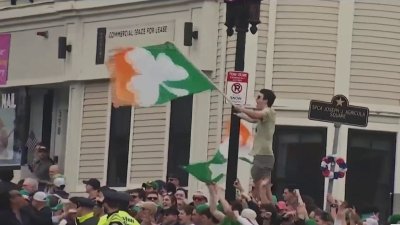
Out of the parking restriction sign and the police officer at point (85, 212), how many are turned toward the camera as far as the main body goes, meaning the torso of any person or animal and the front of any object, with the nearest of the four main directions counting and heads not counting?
1

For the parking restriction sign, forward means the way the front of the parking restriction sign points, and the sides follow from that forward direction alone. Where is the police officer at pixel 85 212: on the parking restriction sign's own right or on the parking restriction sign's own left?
on the parking restriction sign's own right

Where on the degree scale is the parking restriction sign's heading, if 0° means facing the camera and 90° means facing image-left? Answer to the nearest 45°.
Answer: approximately 0°

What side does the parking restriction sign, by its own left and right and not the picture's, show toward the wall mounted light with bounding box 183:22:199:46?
back
